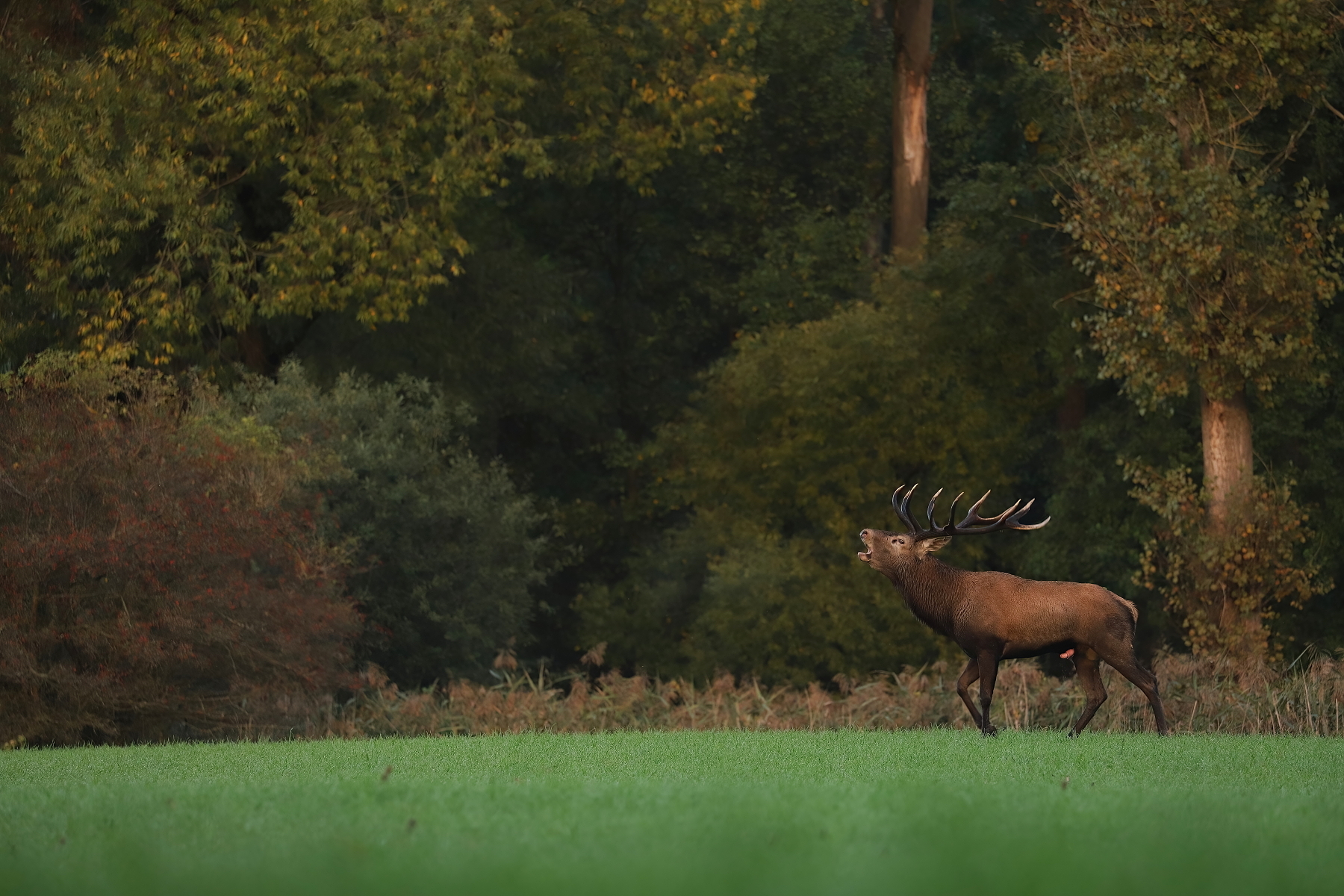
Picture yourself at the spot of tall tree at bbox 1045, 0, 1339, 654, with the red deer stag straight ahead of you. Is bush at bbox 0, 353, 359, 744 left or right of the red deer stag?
right

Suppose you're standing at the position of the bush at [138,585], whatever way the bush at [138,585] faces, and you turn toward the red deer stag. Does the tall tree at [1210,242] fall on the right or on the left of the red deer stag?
left

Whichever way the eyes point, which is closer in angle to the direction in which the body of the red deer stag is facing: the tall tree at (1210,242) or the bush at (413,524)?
the bush

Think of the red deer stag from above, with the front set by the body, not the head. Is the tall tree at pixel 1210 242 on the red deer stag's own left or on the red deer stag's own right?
on the red deer stag's own right

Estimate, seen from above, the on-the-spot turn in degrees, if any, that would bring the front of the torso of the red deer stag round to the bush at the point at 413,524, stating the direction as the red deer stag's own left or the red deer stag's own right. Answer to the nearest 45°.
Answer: approximately 45° to the red deer stag's own right

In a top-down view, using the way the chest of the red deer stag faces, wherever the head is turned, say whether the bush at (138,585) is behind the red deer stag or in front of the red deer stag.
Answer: in front

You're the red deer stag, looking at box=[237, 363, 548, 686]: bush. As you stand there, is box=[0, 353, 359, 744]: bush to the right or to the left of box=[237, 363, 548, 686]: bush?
left

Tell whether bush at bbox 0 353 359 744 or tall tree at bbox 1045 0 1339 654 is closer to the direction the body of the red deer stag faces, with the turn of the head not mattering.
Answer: the bush

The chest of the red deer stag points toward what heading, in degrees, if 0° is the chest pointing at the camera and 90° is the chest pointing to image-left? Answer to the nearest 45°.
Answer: approximately 90°
